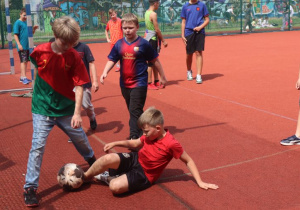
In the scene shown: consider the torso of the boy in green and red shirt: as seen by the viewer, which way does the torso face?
toward the camera

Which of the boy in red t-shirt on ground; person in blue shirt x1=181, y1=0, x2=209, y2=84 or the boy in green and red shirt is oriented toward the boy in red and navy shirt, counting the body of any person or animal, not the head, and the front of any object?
the person in blue shirt

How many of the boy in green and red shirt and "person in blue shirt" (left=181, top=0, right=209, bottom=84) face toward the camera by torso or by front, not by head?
2

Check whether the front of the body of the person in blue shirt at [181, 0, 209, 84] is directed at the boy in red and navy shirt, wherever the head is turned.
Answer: yes

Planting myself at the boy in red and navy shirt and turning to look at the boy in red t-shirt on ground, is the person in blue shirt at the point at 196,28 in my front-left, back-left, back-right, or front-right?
back-left

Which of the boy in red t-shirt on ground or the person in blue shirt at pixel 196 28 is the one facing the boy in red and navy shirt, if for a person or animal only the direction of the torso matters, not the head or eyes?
the person in blue shirt

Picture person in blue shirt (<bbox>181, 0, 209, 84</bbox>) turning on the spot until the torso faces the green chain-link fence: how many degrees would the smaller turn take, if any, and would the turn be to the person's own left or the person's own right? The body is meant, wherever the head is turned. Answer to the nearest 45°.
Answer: approximately 180°

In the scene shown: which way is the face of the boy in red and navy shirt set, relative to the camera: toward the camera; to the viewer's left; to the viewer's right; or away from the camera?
toward the camera

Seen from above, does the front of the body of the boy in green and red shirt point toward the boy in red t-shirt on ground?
no

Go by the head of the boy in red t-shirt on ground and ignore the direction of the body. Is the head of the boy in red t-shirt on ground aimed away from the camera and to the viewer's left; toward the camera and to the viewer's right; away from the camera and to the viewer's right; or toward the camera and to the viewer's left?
toward the camera and to the viewer's left

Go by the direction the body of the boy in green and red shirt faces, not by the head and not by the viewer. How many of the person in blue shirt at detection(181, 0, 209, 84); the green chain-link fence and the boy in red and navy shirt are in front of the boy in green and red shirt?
0

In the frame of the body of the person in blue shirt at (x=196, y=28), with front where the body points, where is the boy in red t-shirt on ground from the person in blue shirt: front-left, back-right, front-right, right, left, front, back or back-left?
front

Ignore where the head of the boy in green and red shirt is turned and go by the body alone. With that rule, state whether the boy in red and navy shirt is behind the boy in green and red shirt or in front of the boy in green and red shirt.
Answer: behind

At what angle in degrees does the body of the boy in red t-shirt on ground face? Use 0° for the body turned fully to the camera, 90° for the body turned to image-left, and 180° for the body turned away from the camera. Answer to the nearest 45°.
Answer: approximately 45°

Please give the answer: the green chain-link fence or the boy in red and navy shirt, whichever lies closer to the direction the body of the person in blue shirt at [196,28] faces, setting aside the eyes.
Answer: the boy in red and navy shirt
